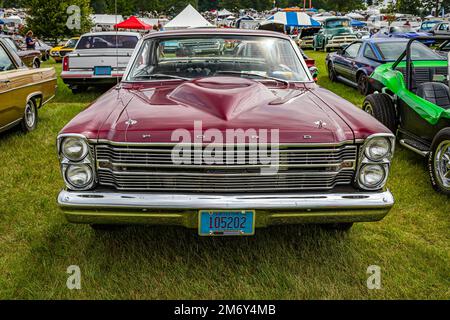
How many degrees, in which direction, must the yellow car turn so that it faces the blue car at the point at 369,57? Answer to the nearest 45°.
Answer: approximately 90° to its left

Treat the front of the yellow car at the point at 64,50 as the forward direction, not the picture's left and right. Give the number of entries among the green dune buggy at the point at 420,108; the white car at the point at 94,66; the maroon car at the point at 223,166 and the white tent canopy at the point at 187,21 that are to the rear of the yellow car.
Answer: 1

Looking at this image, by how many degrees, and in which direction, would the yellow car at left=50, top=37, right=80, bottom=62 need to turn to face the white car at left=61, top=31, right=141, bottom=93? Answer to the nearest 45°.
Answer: approximately 45° to its left

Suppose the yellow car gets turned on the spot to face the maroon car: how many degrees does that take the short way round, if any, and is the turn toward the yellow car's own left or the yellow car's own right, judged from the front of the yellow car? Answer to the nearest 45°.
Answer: approximately 45° to the yellow car's own left

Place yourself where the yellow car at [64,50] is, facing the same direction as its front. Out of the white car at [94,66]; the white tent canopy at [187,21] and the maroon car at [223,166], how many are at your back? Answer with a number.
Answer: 1

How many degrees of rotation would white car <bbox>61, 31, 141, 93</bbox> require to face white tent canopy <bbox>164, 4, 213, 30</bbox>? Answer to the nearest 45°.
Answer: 0° — it already faces it

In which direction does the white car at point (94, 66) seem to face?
away from the camera

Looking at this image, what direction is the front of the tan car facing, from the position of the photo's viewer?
facing the viewer and to the left of the viewer

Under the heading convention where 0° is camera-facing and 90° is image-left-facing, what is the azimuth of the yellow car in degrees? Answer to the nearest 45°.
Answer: approximately 45°

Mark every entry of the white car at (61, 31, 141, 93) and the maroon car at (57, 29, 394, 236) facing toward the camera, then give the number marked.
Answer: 1

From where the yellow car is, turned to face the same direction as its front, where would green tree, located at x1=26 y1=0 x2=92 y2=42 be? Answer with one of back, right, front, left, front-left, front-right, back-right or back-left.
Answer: back-right

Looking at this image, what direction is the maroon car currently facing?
toward the camera

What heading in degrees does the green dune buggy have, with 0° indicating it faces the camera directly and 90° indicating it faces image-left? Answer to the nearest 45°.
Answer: approximately 315°
